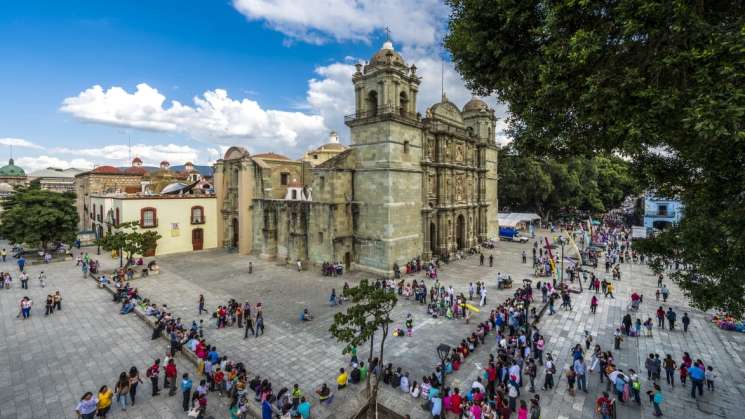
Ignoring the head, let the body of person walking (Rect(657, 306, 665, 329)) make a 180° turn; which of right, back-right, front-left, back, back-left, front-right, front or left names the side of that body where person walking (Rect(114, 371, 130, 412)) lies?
front-right

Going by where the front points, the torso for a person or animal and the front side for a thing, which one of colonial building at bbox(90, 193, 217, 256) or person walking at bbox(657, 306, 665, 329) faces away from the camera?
the person walking

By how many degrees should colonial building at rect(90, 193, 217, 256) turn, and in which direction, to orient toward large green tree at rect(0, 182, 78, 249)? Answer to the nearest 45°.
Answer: approximately 135° to its right

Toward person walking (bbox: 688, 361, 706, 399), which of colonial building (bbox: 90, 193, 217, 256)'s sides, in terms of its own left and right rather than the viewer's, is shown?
front

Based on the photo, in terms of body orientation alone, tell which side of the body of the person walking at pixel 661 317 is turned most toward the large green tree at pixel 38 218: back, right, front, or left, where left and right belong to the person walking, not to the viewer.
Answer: left

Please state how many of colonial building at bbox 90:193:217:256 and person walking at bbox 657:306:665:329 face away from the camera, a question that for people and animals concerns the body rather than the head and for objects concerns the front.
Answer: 1

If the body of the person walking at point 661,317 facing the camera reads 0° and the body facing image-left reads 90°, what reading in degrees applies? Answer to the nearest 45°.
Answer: approximately 180°

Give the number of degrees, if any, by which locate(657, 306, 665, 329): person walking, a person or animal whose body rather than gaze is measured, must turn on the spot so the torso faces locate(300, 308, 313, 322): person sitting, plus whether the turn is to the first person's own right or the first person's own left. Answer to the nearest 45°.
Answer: approximately 135° to the first person's own left

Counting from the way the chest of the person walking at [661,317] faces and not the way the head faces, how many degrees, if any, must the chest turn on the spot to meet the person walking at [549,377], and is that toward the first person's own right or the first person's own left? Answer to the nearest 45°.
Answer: approximately 180°

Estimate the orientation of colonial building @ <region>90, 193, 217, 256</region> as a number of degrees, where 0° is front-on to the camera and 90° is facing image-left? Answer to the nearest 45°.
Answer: approximately 315°

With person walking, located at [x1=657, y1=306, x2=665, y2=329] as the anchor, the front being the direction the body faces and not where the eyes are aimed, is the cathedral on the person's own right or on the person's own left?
on the person's own left

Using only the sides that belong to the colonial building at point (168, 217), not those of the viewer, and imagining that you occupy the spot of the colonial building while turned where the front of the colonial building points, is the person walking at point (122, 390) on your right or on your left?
on your right
